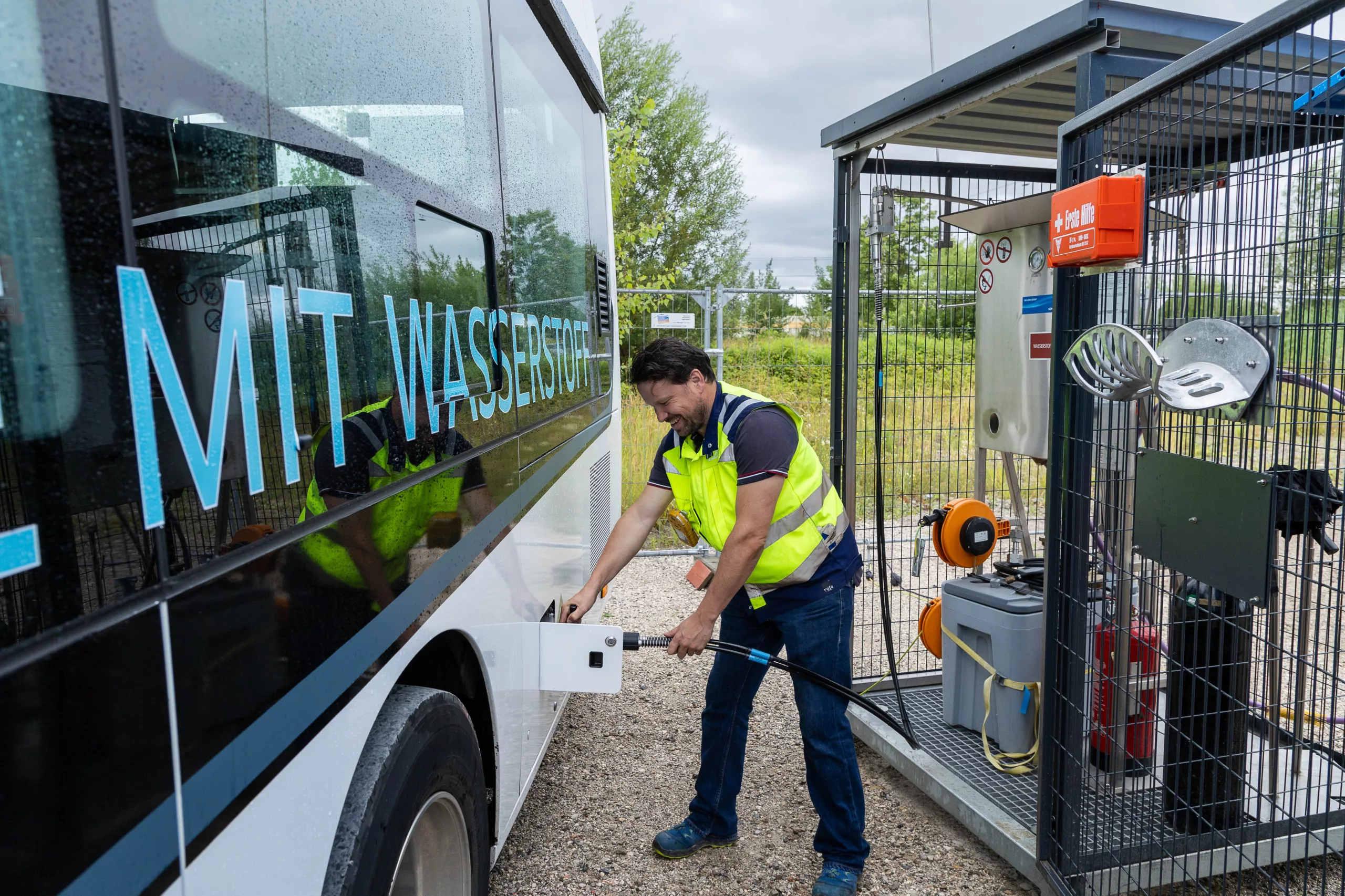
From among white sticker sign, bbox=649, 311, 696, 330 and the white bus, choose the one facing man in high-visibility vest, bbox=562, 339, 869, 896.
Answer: the white sticker sign

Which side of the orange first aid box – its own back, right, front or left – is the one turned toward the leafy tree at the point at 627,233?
right

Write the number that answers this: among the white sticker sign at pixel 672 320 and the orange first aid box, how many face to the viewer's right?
0

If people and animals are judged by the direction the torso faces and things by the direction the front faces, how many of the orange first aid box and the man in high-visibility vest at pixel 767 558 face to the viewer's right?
0

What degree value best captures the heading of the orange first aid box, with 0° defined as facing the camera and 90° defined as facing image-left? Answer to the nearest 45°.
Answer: approximately 45°

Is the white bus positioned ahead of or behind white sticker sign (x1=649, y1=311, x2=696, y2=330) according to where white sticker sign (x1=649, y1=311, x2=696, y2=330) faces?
ahead

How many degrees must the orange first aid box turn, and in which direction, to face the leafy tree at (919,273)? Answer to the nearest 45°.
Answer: approximately 135° to its right

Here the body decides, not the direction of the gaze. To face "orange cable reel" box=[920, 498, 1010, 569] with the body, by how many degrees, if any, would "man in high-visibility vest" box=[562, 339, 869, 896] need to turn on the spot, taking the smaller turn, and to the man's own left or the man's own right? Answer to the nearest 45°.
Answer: approximately 180°
